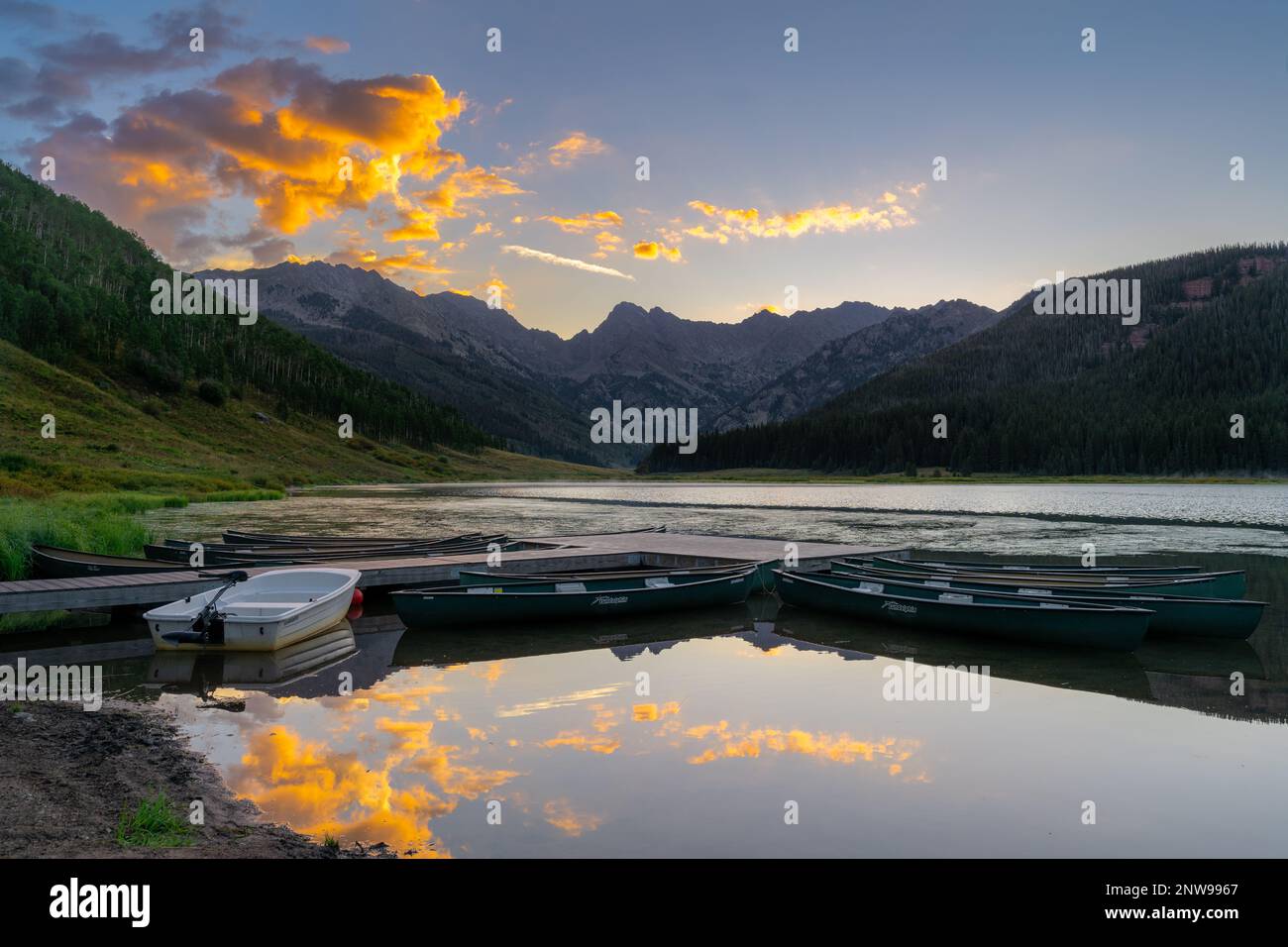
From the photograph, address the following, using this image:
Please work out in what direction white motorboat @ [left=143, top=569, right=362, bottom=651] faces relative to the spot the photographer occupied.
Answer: facing away from the viewer and to the right of the viewer
